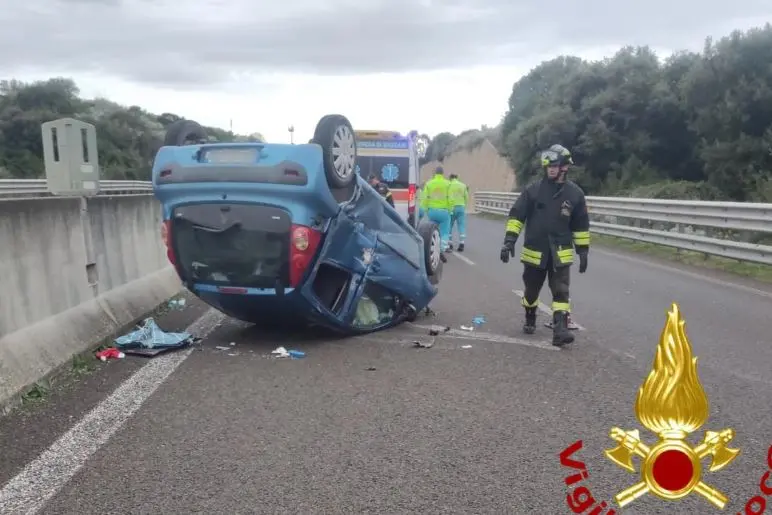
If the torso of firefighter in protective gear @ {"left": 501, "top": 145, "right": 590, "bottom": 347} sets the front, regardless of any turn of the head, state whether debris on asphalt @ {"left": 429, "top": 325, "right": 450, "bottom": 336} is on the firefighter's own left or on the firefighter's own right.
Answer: on the firefighter's own right

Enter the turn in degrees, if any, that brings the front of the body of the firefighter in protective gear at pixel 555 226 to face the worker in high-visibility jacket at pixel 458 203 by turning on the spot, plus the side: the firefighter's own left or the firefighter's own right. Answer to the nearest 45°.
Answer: approximately 180°

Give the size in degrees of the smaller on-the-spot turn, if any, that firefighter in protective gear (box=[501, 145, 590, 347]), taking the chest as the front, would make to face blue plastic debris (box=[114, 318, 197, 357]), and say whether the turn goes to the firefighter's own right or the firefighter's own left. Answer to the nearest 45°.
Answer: approximately 45° to the firefighter's own right

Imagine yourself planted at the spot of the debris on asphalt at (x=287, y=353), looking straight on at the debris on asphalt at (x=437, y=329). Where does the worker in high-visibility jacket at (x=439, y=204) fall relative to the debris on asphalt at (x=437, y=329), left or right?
left

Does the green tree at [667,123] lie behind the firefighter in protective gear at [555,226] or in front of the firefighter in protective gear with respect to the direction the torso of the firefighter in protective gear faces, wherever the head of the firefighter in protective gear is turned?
behind
